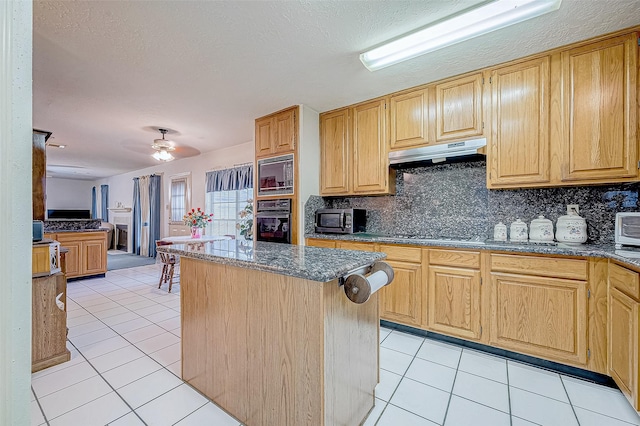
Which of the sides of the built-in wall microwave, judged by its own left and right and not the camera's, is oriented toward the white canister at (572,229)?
left

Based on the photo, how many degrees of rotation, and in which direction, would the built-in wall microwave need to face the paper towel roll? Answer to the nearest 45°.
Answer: approximately 45° to its left

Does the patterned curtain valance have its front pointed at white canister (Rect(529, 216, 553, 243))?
no

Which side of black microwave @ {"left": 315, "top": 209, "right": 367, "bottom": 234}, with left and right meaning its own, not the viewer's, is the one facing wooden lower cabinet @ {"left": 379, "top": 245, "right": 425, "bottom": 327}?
left

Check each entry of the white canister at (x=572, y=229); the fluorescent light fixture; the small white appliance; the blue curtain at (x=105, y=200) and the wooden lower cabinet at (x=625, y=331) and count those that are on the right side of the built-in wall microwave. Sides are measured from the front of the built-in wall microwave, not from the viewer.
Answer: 1

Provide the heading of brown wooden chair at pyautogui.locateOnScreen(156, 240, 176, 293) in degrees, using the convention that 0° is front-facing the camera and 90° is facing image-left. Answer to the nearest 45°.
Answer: approximately 225°

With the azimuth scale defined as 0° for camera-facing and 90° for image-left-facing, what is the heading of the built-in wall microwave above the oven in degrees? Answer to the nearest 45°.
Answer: approximately 45°

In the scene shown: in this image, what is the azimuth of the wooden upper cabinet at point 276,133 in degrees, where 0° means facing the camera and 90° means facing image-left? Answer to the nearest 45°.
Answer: approximately 45°

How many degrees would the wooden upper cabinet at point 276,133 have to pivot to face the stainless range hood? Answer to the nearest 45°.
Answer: approximately 90° to its left

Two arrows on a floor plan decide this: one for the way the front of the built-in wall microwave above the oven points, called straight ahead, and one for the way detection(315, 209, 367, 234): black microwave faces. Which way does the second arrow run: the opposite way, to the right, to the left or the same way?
the same way

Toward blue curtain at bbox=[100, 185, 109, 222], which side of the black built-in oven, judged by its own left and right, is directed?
right

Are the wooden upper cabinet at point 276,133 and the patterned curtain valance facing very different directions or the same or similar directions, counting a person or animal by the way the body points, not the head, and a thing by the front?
same or similar directions

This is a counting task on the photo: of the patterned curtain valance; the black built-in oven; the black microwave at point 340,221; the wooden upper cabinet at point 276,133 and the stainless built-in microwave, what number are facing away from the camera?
0

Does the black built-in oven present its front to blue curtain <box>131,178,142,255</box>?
no

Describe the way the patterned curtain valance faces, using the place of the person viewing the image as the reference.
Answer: facing the viewer and to the left of the viewer

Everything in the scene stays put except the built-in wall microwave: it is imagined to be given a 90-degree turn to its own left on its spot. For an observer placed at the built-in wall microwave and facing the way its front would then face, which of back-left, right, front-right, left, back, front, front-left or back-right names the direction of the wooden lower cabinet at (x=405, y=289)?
front
